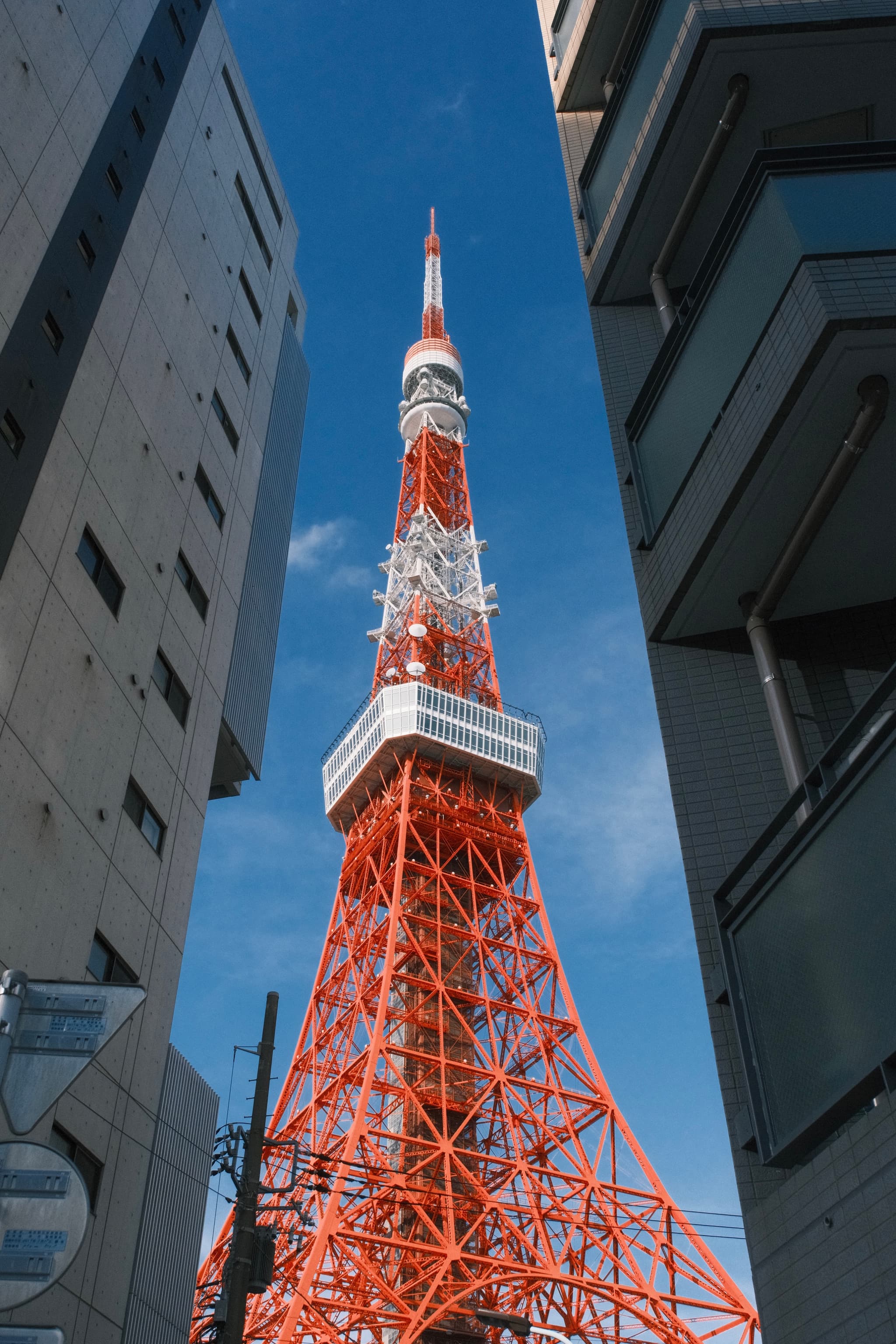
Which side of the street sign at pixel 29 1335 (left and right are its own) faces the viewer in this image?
back

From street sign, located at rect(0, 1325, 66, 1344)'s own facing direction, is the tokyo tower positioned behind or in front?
in front

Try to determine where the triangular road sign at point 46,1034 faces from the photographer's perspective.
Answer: facing away from the viewer

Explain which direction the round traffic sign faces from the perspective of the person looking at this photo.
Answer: facing away from the viewer

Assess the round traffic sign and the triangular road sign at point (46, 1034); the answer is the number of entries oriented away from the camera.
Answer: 2

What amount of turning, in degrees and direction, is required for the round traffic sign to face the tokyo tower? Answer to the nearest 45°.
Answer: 0° — it already faces it
